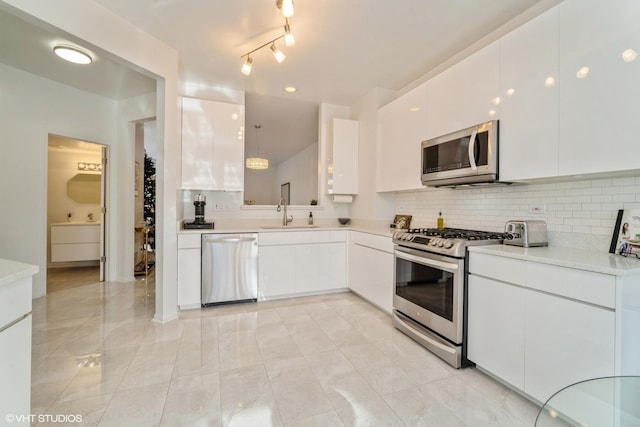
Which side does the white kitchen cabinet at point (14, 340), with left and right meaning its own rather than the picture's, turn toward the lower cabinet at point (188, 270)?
left

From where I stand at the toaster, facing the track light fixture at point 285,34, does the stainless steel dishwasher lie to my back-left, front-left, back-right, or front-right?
front-right

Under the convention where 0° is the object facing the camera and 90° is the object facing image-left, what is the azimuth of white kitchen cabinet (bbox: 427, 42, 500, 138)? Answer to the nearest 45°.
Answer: approximately 45°

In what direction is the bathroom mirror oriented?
toward the camera

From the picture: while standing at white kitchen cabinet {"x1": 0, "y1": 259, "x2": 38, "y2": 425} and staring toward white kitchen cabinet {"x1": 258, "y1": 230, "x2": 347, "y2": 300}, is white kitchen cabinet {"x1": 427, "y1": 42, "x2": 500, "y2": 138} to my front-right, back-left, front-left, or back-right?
front-right

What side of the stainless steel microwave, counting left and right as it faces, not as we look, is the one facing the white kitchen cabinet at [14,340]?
front

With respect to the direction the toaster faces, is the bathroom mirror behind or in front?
in front

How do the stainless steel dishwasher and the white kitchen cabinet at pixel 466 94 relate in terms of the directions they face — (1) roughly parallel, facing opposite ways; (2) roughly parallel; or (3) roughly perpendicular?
roughly perpendicular

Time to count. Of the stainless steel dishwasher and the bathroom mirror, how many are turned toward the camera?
2

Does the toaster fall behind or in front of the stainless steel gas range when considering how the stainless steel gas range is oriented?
behind

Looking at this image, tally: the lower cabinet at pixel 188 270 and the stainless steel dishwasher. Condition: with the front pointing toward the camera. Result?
2

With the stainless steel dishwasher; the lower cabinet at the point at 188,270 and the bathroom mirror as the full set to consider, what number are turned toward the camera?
3

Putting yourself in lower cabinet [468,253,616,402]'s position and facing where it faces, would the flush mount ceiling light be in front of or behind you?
in front

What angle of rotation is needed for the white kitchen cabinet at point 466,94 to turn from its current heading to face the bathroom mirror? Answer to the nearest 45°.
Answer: approximately 45° to its right

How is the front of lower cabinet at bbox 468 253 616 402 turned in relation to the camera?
facing the viewer and to the left of the viewer

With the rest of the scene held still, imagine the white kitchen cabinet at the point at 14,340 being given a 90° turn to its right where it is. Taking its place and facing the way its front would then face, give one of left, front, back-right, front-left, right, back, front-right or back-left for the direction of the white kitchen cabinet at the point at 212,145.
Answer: back

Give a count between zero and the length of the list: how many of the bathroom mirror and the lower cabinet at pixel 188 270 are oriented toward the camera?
2

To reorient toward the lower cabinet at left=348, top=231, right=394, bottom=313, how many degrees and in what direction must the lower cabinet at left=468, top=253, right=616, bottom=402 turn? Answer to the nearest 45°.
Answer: approximately 90° to its right
